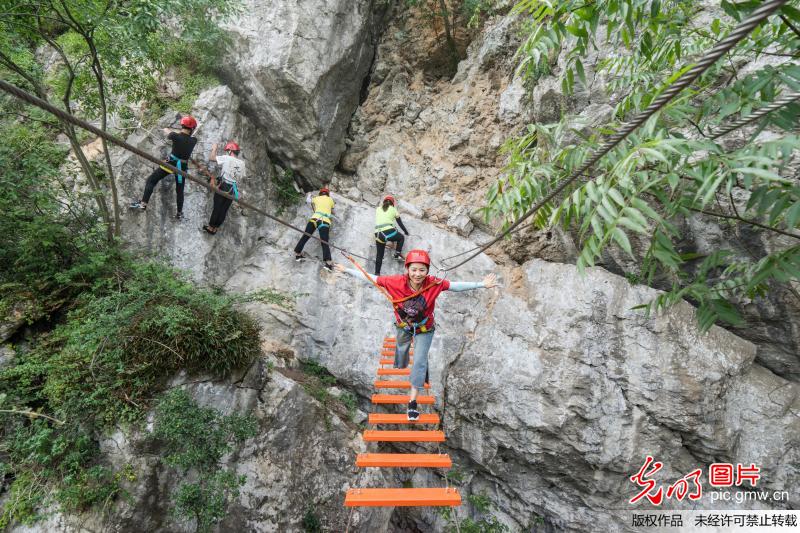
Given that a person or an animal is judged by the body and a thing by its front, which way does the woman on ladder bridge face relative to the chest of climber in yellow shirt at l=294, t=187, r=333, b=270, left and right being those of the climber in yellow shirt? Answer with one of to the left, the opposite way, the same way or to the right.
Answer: the opposite way

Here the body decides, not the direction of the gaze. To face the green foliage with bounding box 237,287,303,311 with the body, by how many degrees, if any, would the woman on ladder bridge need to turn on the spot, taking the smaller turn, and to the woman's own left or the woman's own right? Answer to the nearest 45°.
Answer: approximately 135° to the woman's own right

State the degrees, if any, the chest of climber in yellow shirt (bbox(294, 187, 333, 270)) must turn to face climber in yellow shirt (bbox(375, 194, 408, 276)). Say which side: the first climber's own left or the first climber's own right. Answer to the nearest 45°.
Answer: approximately 90° to the first climber's own right

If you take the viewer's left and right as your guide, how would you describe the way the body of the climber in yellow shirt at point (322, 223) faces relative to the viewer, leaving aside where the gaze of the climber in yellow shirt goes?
facing away from the viewer

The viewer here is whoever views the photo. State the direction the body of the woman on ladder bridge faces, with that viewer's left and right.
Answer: facing the viewer

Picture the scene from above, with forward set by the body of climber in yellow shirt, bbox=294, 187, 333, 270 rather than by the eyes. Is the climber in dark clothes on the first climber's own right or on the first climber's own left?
on the first climber's own left

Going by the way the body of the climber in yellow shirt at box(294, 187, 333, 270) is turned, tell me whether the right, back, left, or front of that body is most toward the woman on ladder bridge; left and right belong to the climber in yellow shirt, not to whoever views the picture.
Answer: back

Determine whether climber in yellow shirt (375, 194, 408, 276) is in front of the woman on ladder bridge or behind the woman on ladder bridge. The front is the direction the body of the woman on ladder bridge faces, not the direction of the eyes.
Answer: behind

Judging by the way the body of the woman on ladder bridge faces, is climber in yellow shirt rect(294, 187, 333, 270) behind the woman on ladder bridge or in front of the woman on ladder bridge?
behind

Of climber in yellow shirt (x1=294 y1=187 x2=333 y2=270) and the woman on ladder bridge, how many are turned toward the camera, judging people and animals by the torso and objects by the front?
1

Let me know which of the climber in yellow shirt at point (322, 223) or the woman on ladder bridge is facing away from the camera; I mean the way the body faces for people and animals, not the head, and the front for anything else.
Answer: the climber in yellow shirt
